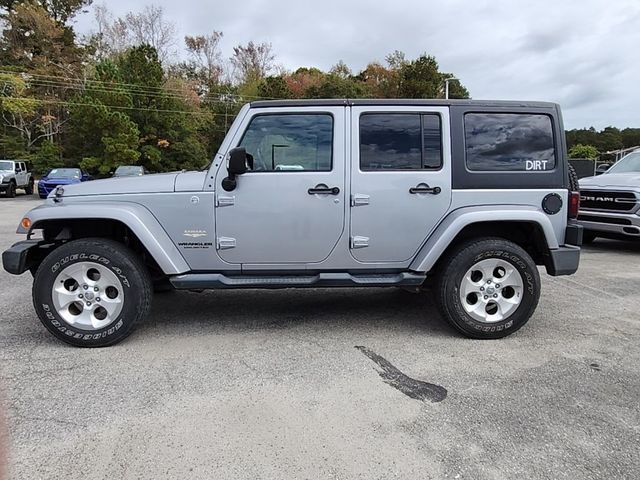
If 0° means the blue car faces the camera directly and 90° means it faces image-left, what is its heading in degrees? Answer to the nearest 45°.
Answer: approximately 45°

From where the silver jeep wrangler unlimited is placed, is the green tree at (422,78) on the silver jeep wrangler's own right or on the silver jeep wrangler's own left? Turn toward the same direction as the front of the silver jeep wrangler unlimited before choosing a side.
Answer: on the silver jeep wrangler's own right

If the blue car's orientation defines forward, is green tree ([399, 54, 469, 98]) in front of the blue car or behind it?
behind

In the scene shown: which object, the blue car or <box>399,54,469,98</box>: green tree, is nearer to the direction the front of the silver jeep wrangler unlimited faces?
the blue car

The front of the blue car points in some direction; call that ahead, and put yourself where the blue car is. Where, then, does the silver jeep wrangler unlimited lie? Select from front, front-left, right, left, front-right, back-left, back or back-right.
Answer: front-left

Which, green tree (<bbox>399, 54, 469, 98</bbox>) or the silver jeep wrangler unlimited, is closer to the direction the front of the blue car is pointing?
the silver jeep wrangler unlimited

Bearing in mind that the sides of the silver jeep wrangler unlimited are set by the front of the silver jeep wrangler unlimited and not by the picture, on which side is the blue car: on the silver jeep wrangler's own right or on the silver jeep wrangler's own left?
on the silver jeep wrangler's own right

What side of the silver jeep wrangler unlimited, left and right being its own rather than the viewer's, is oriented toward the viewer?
left
